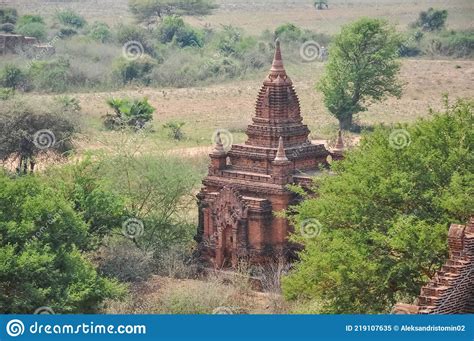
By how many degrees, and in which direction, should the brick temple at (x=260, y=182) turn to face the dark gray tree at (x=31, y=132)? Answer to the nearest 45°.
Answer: approximately 90° to its right

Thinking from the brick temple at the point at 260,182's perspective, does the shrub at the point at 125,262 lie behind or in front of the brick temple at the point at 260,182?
in front

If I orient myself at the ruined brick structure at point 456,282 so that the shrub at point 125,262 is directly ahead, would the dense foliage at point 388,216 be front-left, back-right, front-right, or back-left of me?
front-right

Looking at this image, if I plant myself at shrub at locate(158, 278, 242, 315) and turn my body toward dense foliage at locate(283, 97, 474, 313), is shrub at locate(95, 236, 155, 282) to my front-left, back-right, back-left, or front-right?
back-left

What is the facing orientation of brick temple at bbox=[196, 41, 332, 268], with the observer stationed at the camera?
facing the viewer and to the left of the viewer

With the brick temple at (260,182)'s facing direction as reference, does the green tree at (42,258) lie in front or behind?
in front

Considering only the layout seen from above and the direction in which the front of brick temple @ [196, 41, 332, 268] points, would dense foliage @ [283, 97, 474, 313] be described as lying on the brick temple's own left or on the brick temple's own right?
on the brick temple's own left

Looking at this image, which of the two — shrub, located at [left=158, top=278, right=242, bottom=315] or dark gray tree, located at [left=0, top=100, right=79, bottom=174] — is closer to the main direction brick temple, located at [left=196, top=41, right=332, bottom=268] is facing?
the shrub

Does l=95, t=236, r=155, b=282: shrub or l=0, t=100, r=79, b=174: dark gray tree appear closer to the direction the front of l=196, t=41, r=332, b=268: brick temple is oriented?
the shrub

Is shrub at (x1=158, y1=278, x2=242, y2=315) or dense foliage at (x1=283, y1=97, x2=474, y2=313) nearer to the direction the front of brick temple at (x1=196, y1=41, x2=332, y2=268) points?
the shrub
